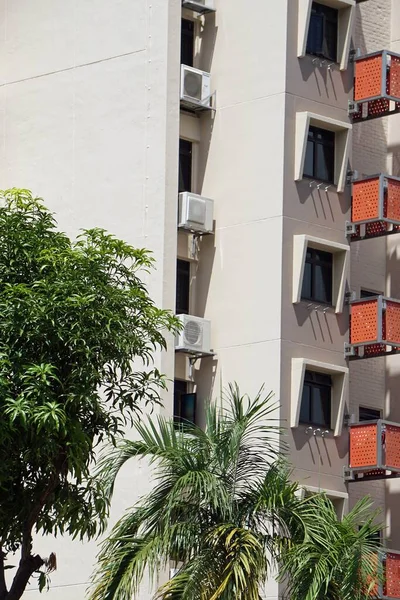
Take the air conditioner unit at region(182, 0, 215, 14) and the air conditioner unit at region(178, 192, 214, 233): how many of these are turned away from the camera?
0

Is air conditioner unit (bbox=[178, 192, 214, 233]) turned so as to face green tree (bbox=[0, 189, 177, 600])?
no

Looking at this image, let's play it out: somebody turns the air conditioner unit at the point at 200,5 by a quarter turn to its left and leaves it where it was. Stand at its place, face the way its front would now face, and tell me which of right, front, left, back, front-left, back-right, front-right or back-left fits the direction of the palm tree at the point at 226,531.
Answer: back-right

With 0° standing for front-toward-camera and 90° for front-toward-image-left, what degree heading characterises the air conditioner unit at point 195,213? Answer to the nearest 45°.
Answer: approximately 315°

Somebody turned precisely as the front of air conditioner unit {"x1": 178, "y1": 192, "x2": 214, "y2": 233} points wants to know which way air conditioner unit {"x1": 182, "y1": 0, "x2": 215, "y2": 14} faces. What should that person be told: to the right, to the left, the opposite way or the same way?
the same way

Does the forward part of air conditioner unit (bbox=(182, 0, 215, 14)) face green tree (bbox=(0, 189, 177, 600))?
no
